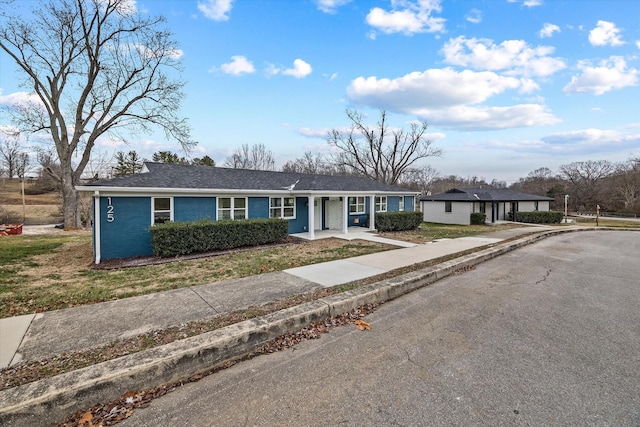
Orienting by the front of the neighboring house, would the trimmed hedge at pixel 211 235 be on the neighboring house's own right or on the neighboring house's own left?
on the neighboring house's own right

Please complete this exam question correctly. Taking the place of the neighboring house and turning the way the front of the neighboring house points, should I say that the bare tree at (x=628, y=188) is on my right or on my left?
on my left

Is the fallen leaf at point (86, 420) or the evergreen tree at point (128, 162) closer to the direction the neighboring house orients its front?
the fallen leaf

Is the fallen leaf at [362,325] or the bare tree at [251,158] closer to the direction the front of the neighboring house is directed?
the fallen leaf

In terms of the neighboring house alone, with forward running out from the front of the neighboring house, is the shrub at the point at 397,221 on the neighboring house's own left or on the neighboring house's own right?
on the neighboring house's own right

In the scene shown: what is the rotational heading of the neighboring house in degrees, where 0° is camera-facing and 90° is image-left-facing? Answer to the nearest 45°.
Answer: approximately 315°
